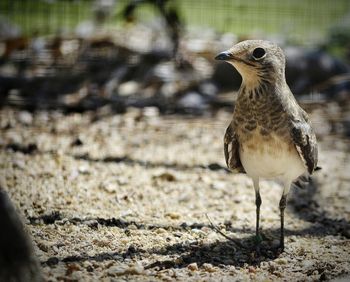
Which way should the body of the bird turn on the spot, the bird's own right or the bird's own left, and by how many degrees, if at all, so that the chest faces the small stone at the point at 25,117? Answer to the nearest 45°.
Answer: approximately 135° to the bird's own right

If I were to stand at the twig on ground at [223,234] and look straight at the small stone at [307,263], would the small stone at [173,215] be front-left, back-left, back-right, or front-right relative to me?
back-left

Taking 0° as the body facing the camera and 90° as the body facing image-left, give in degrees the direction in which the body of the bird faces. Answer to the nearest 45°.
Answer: approximately 0°
